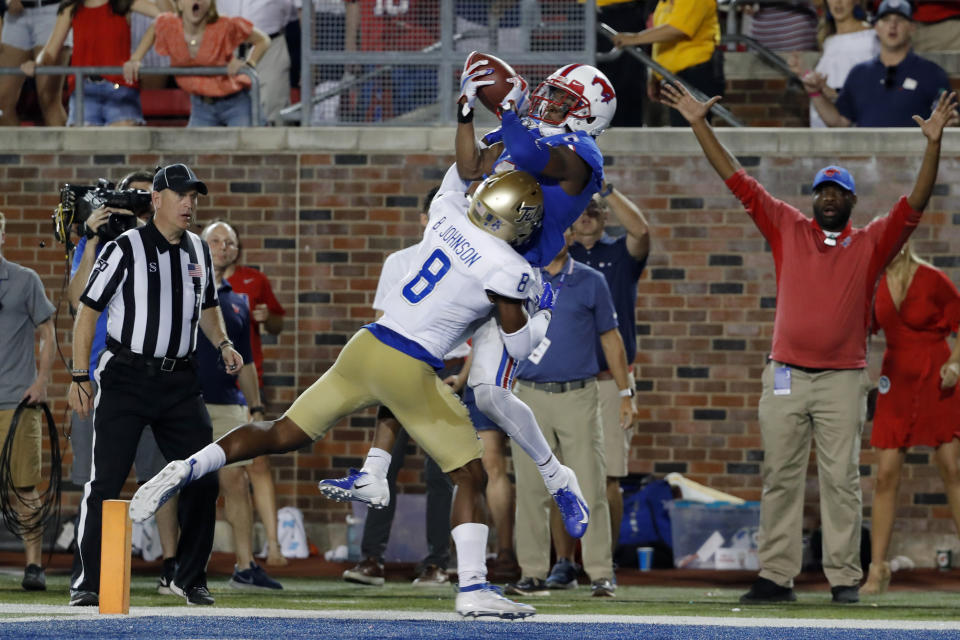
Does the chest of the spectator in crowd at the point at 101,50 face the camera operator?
yes

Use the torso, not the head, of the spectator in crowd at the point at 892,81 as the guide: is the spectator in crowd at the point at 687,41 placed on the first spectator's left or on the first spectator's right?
on the first spectator's right

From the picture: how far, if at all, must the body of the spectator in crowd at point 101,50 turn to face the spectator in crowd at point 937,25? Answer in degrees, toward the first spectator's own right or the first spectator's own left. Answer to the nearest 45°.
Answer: approximately 90° to the first spectator's own left

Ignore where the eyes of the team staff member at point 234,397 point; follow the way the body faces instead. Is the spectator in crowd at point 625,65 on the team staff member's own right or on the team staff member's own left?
on the team staff member's own left

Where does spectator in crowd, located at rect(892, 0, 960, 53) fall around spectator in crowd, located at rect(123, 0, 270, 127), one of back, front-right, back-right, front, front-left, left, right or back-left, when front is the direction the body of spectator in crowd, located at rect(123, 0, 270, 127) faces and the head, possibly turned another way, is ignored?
left

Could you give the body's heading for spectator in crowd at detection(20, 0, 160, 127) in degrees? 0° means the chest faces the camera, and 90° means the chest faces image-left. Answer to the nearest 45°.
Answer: approximately 0°

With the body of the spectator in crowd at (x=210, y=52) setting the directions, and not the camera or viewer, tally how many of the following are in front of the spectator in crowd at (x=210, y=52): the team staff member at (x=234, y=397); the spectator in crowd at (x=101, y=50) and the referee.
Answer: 2

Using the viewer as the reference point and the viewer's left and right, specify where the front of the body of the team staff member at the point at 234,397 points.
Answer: facing the viewer and to the right of the viewer

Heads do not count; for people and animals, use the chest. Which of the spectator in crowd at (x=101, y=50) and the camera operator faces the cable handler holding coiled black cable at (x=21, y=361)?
the spectator in crowd at (x=101, y=50)

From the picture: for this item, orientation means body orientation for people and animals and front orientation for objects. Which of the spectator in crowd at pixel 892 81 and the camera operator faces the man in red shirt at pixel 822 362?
the spectator in crowd
